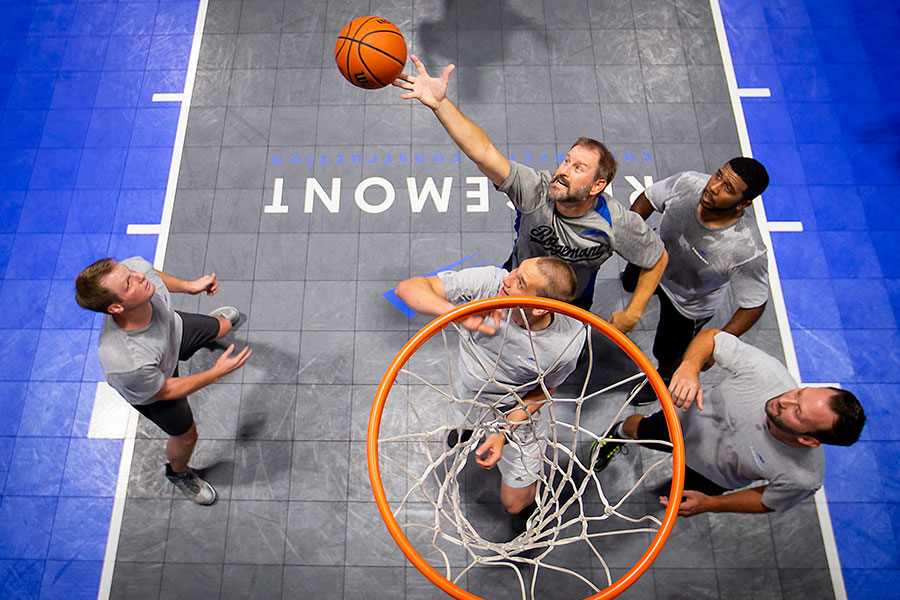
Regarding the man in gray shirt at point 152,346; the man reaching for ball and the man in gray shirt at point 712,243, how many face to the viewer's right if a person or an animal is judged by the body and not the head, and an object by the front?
1

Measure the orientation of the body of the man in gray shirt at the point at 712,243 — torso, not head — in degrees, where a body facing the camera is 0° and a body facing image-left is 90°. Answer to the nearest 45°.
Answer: approximately 45°

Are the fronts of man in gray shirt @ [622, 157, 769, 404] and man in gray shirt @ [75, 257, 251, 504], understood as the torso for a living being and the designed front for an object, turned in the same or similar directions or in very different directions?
very different directions

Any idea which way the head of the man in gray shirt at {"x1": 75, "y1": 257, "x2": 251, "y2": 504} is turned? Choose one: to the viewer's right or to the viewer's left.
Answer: to the viewer's right

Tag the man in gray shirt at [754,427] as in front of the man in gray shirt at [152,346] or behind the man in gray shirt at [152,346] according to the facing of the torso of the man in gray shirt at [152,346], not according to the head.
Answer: in front

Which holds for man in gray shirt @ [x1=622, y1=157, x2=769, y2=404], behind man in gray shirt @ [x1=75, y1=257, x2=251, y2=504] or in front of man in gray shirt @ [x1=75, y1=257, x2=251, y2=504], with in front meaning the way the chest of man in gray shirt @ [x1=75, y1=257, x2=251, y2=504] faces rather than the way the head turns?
in front

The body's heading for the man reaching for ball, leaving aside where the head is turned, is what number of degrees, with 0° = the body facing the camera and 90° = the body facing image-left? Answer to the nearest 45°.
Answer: approximately 45°

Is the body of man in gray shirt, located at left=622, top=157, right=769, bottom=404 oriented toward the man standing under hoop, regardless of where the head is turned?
yes
